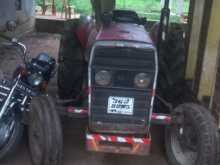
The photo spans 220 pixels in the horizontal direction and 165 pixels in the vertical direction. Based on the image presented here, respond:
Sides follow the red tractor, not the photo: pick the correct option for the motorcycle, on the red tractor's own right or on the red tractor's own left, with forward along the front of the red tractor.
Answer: on the red tractor's own right

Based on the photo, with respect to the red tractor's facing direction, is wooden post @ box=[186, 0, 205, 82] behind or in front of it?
behind

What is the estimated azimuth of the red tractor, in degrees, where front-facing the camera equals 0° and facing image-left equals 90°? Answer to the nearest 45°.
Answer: approximately 0°

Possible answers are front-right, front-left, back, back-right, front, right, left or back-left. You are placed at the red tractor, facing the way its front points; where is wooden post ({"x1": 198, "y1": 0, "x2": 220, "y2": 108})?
back-left

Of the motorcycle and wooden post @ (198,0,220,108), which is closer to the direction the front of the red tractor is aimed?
the motorcycle
